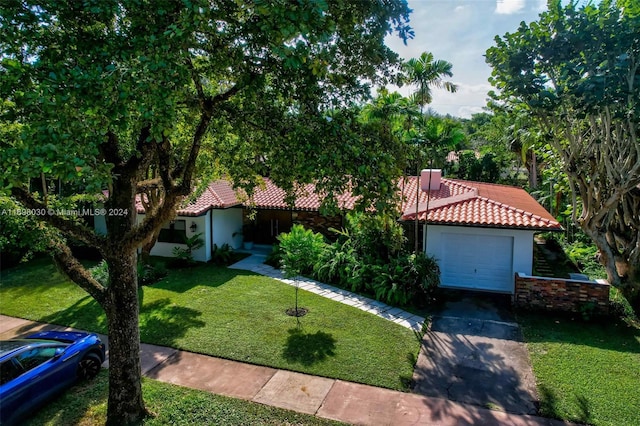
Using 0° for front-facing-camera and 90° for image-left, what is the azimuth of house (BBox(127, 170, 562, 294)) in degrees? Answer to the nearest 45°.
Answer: approximately 0°

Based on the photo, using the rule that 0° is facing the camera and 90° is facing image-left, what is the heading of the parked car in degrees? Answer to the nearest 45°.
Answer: approximately 225°

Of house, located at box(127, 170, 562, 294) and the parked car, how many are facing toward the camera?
1

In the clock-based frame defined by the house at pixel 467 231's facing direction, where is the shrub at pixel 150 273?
The shrub is roughly at 3 o'clock from the house.

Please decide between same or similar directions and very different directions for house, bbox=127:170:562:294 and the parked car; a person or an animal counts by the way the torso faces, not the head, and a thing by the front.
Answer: very different directions
